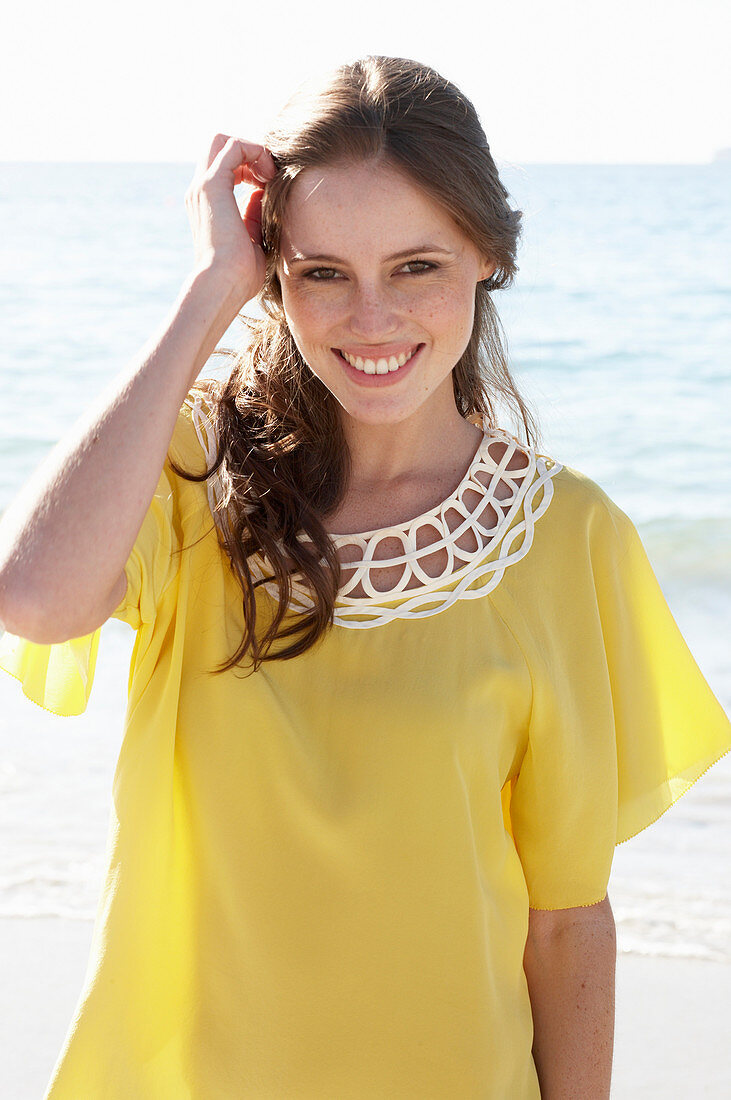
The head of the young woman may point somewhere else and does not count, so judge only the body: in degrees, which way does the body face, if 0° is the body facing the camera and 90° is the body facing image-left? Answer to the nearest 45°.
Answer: approximately 0°
